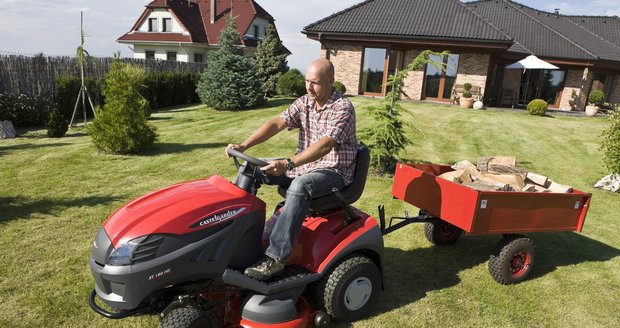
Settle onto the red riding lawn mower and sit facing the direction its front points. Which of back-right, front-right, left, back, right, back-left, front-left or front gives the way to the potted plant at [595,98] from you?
back

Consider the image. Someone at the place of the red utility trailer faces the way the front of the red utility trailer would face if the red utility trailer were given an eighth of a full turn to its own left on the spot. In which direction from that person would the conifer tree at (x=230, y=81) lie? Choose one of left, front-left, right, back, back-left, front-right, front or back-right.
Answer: back-right

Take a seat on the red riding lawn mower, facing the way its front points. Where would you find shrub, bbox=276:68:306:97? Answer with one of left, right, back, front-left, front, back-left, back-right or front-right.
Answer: back-right

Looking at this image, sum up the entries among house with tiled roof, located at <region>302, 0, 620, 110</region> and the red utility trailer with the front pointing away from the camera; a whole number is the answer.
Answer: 0

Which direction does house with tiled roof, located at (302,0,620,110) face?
toward the camera

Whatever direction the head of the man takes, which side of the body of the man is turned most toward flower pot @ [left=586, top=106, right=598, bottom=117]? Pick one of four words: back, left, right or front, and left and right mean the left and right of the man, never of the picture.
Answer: back

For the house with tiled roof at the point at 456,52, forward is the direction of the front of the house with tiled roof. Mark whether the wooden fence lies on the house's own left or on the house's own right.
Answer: on the house's own right

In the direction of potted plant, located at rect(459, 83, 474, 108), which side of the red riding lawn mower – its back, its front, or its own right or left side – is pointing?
back

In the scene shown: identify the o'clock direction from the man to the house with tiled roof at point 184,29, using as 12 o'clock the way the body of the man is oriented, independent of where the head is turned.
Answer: The house with tiled roof is roughly at 4 o'clock from the man.

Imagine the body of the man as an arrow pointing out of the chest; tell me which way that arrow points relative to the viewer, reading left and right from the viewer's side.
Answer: facing the viewer and to the left of the viewer

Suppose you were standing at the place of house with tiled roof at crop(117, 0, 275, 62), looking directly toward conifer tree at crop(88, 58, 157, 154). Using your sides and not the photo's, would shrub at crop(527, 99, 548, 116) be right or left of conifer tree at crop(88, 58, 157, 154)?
left

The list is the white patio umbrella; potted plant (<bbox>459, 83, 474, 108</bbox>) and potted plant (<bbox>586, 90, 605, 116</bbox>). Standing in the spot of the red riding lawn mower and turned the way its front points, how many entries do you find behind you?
3
